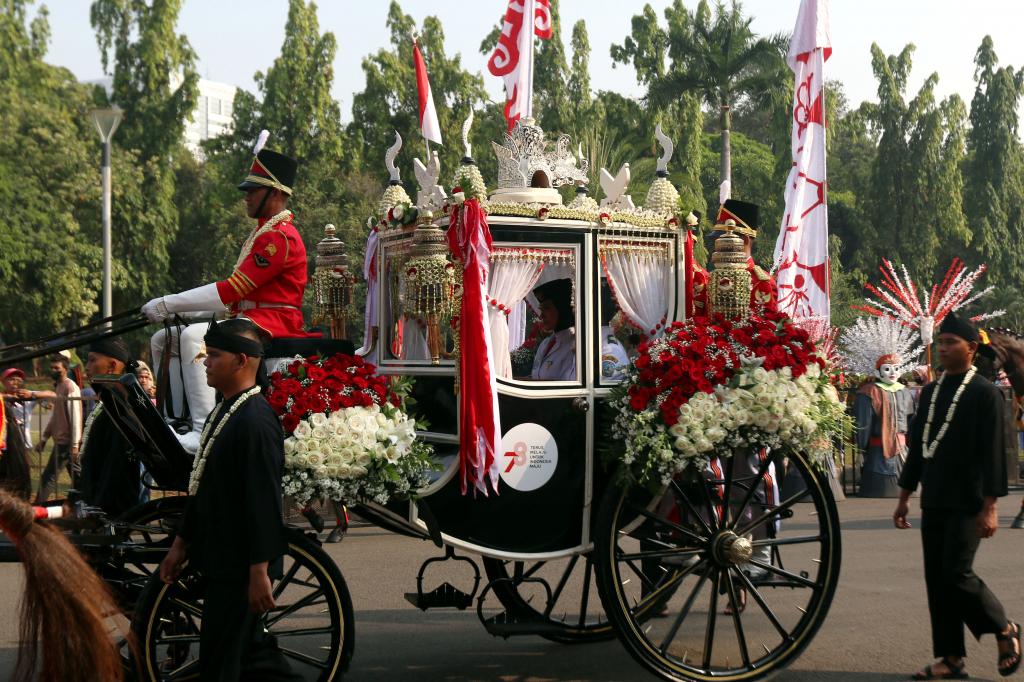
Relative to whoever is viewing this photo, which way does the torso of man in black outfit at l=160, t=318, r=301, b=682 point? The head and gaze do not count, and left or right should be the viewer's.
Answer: facing to the left of the viewer

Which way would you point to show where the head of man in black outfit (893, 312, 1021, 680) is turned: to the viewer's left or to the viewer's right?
to the viewer's left

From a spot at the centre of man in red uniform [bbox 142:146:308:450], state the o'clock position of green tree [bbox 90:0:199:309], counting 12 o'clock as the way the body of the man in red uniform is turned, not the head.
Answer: The green tree is roughly at 3 o'clock from the man in red uniform.

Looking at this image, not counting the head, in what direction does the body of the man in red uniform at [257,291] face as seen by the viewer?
to the viewer's left

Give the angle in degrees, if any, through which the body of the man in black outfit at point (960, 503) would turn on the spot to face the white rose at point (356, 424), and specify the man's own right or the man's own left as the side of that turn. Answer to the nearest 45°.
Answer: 0° — they already face it

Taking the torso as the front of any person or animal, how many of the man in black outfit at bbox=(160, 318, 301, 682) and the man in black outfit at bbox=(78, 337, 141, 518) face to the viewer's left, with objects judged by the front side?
2

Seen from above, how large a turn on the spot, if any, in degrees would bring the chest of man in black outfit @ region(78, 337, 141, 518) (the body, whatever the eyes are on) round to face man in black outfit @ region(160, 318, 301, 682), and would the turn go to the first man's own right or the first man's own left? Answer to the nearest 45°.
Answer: approximately 90° to the first man's own left

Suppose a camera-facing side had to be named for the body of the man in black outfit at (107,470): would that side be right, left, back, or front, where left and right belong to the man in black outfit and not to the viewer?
left

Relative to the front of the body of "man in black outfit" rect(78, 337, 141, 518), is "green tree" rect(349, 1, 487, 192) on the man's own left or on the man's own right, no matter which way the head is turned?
on the man's own right

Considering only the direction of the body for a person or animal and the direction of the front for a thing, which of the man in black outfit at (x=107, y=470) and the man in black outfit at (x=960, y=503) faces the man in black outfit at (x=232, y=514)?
the man in black outfit at (x=960, y=503)
